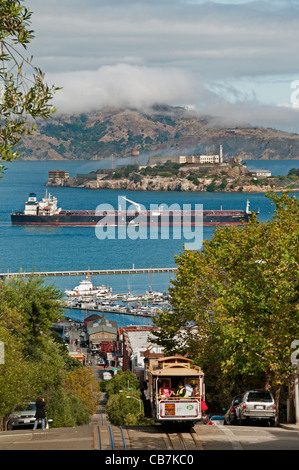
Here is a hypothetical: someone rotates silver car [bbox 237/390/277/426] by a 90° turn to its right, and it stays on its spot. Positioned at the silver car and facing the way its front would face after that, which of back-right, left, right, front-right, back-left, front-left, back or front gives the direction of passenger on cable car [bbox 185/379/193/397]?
back-right

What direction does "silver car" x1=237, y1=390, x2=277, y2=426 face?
away from the camera

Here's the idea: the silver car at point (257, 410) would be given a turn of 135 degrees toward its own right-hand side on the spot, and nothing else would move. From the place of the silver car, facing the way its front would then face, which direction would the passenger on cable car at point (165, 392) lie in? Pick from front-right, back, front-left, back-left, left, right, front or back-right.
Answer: right

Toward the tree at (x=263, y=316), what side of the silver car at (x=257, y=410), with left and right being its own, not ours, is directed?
front
